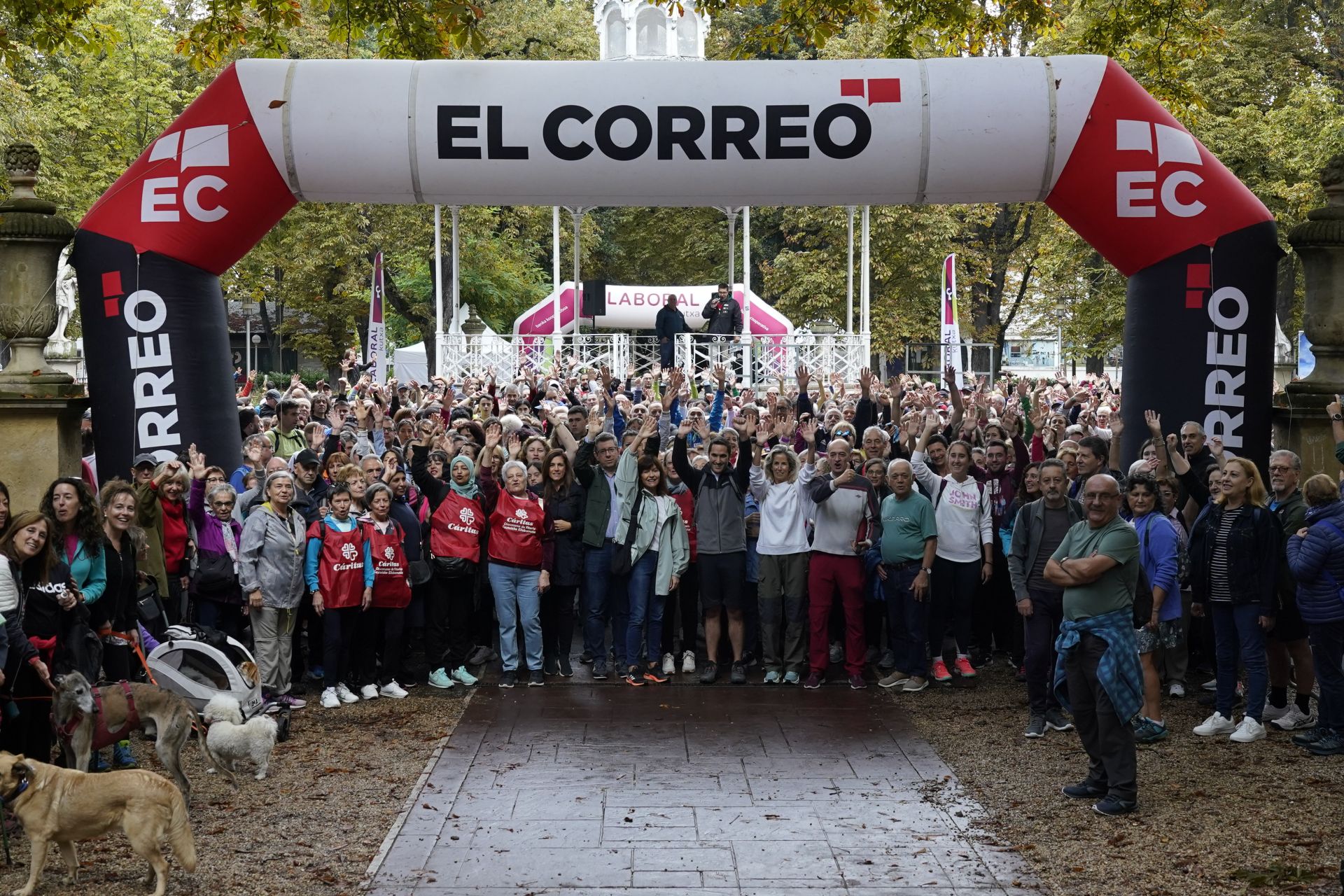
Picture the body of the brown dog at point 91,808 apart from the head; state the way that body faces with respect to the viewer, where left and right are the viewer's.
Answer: facing to the left of the viewer

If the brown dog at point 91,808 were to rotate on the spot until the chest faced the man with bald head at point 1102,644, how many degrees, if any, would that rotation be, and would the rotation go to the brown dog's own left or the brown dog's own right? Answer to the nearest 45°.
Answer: approximately 180°

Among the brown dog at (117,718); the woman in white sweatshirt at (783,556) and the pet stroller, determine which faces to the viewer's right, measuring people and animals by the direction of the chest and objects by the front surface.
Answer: the pet stroller

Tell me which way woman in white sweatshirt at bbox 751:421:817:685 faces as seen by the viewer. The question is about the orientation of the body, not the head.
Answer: toward the camera

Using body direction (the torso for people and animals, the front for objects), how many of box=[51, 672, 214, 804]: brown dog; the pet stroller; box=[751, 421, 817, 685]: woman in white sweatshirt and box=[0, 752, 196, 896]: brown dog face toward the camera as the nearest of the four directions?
1

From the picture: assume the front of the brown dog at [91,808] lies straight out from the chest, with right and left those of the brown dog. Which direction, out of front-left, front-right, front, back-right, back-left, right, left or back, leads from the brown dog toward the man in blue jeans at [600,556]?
back-right

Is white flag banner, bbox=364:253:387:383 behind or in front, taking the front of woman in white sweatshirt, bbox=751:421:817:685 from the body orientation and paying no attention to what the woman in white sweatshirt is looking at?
behind

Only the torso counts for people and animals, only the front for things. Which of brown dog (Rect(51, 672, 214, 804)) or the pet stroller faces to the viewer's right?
the pet stroller

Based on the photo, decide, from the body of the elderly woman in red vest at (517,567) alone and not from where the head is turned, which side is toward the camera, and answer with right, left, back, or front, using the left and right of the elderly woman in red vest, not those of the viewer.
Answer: front

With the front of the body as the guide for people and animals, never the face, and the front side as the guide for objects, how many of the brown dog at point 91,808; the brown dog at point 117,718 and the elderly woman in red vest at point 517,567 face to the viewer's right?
0

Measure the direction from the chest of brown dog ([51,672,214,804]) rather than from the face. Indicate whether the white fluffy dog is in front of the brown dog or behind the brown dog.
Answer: behind
